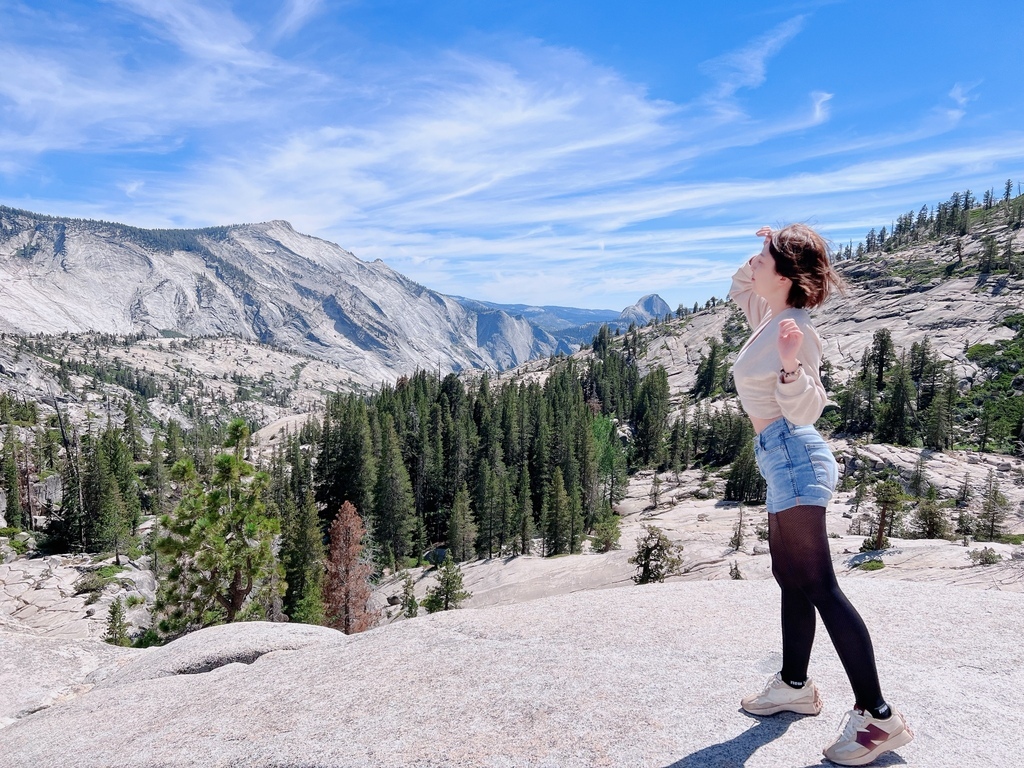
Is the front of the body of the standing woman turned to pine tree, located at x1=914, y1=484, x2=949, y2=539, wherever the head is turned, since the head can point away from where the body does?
no

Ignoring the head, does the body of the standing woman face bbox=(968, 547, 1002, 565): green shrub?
no

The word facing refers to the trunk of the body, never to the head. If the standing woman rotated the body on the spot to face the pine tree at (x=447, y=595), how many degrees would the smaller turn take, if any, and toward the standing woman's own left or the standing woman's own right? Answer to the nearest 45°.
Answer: approximately 45° to the standing woman's own right

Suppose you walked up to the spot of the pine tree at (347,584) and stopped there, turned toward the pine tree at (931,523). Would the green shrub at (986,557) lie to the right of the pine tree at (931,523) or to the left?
right

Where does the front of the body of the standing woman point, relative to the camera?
to the viewer's left

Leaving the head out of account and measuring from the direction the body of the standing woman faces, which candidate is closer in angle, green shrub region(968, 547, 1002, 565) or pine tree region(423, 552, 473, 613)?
the pine tree

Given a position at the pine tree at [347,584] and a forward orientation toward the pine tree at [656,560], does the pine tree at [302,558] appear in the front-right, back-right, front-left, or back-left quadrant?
back-left

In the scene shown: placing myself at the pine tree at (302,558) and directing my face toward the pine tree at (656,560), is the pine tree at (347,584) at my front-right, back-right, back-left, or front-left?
front-right

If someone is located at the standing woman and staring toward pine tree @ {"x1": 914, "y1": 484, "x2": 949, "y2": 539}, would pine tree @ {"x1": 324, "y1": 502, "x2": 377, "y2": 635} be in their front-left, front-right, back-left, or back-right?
front-left

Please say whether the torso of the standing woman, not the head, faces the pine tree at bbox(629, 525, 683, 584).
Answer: no

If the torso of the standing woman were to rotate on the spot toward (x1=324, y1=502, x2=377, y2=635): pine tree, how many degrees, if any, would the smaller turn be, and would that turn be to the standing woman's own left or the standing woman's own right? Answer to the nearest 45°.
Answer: approximately 45° to the standing woman's own right
